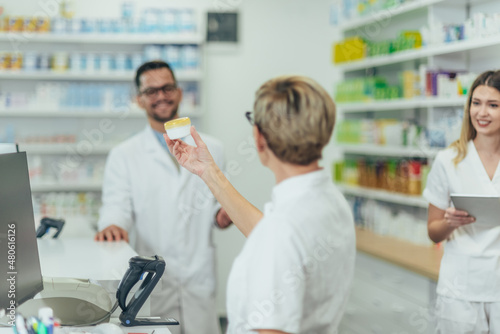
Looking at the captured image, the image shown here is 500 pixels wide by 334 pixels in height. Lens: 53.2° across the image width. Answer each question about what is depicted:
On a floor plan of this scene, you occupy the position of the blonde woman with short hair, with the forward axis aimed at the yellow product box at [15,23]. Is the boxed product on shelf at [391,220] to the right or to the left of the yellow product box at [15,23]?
right

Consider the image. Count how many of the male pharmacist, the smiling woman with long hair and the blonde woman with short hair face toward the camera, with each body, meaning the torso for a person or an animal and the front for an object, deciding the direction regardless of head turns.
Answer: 2

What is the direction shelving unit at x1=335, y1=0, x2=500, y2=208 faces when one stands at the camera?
facing the viewer and to the left of the viewer

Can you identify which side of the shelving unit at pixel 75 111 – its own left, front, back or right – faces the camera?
front

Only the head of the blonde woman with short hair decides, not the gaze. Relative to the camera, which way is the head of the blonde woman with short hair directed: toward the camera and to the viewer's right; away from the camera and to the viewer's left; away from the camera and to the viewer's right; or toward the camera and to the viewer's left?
away from the camera and to the viewer's left

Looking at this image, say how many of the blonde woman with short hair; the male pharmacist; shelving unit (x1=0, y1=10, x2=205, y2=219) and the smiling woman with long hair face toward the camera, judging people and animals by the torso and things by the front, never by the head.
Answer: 3

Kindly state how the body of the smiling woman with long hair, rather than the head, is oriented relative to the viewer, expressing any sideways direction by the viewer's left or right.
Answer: facing the viewer

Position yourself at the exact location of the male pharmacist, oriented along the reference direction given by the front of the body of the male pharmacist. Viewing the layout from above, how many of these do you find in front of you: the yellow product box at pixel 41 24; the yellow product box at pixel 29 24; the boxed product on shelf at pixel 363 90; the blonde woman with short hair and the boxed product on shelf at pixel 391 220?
1

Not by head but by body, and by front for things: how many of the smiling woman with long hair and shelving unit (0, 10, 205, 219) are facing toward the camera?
2

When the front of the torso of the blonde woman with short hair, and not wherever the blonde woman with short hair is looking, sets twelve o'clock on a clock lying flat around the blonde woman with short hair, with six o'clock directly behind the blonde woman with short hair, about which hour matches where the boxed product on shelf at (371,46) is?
The boxed product on shelf is roughly at 2 o'clock from the blonde woman with short hair.

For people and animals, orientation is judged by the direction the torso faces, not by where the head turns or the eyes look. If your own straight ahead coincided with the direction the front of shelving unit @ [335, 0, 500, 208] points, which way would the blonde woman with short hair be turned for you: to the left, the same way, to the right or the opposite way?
to the right

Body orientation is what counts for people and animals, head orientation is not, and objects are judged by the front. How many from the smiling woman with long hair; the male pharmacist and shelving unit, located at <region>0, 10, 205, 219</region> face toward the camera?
3

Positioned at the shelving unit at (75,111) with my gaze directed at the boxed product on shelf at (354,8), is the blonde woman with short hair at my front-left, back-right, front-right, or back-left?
front-right
